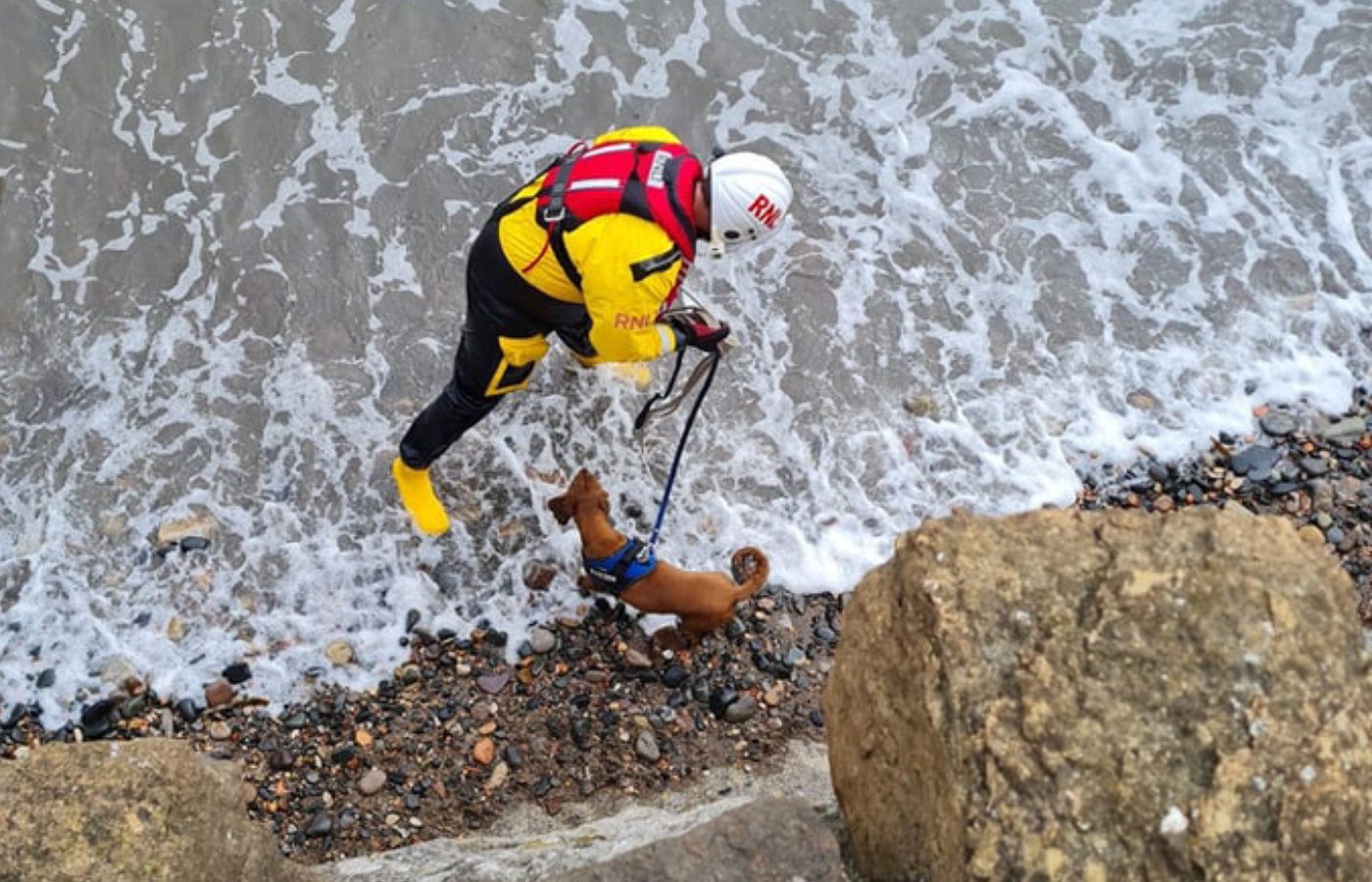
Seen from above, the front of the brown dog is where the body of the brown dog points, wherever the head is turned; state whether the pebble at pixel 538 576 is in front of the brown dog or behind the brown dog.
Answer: in front

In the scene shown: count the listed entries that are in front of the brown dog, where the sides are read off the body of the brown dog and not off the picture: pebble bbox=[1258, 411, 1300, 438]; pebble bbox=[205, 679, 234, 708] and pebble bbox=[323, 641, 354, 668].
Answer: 2

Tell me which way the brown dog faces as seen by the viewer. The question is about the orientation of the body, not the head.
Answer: to the viewer's left

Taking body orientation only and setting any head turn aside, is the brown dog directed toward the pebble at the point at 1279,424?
no

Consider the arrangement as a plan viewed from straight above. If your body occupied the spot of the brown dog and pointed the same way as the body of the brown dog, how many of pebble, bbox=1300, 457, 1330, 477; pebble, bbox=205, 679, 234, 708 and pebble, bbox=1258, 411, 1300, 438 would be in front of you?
1

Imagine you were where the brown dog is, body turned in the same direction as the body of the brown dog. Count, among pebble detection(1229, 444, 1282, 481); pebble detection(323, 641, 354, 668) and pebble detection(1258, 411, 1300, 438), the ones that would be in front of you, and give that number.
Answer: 1

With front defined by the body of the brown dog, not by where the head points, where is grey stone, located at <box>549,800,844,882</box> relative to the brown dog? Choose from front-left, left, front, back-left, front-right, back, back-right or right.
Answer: left

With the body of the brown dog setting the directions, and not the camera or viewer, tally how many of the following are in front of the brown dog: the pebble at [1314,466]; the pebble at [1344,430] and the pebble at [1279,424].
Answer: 0

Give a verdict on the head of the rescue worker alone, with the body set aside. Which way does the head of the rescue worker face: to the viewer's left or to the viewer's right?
to the viewer's right

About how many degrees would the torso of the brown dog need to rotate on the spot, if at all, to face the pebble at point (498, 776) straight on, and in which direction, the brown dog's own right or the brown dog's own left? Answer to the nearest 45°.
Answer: approximately 45° to the brown dog's own left

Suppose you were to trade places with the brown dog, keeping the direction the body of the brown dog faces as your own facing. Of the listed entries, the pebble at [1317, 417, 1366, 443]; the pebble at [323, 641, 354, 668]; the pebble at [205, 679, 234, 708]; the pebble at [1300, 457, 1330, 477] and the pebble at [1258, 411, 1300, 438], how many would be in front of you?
2

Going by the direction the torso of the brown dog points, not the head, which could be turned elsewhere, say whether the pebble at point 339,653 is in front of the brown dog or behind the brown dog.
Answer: in front
